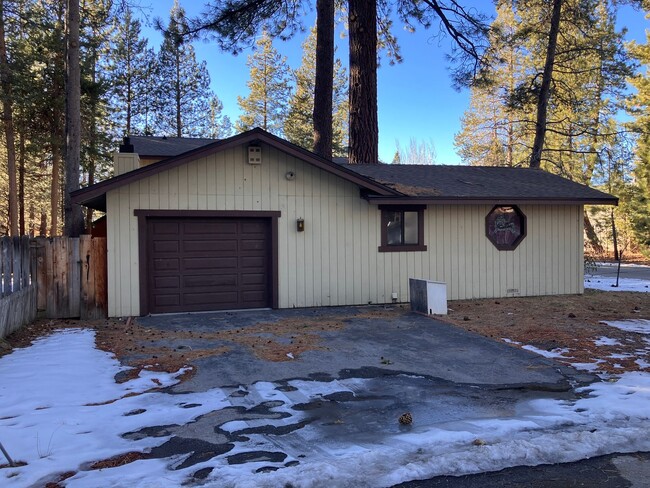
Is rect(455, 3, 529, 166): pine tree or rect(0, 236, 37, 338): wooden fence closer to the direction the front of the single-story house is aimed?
the wooden fence

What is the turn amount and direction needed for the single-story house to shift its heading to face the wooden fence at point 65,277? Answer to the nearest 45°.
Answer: approximately 90° to its right

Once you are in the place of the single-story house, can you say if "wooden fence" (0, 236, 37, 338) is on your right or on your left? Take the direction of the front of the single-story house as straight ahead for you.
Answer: on your right

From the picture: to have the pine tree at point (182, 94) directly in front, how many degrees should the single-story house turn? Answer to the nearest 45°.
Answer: approximately 135° to its right

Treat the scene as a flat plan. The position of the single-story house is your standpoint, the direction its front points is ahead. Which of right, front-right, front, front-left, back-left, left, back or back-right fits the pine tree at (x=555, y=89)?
back-left

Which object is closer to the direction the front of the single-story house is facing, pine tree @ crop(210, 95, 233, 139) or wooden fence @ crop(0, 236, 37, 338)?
the wooden fence

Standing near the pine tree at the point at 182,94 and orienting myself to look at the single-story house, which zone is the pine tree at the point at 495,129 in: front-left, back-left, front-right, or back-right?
front-left

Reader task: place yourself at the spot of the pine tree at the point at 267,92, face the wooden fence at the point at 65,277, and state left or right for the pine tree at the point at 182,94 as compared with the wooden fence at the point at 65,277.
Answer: right

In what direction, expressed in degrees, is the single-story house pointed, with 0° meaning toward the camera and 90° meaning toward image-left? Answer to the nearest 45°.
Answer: approximately 0°

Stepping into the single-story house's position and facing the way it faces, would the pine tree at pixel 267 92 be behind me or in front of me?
behind

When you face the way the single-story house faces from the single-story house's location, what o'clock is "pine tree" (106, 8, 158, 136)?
The pine tree is roughly at 5 o'clock from the single-story house.

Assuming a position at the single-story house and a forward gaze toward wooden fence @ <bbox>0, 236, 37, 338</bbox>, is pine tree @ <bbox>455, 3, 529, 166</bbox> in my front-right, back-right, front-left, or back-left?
back-right

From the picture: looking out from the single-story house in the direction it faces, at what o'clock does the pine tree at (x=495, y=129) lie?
The pine tree is roughly at 7 o'clock from the single-story house.

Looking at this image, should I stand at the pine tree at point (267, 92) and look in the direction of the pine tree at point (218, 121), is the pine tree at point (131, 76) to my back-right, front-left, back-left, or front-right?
front-left
